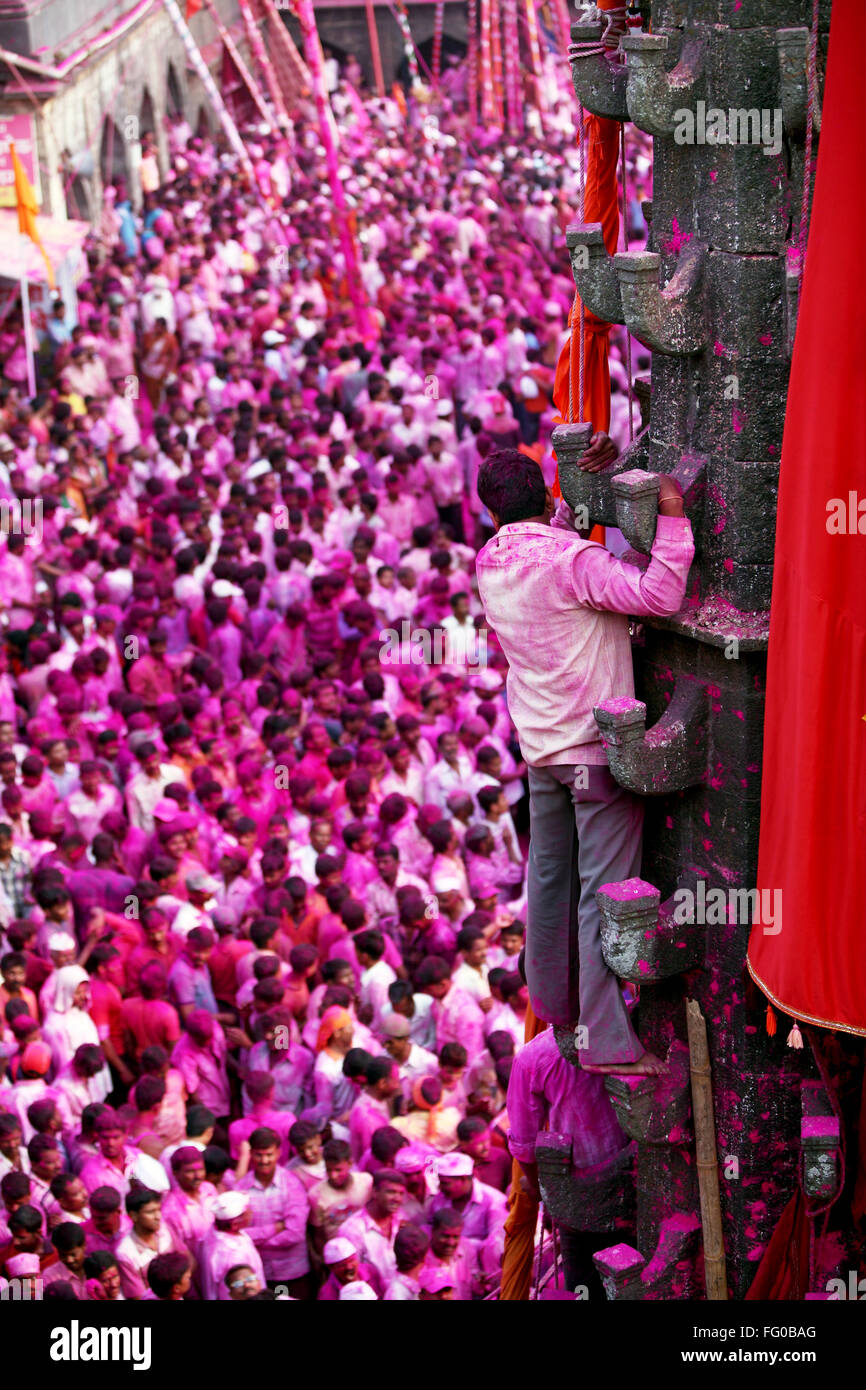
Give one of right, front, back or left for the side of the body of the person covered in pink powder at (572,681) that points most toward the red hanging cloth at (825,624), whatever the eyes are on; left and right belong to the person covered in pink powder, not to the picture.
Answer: right

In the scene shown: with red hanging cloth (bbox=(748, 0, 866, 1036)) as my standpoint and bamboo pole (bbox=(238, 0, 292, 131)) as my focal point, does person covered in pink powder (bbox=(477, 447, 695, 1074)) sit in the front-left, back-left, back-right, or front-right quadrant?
front-left

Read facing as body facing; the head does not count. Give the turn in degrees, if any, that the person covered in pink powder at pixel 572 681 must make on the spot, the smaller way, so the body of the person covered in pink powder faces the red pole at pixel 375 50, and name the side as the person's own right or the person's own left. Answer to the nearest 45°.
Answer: approximately 45° to the person's own left

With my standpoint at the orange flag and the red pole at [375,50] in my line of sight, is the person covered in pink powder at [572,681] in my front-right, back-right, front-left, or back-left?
back-right

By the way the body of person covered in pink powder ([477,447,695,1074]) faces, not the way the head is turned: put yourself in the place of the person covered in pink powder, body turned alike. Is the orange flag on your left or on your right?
on your left

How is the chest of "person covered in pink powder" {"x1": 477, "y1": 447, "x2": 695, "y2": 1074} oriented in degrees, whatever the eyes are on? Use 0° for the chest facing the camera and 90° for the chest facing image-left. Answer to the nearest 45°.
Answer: approximately 225°

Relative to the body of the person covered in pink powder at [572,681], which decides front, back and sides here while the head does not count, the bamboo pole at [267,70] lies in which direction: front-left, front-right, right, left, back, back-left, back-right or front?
front-left
